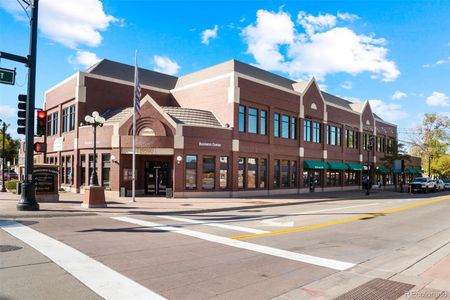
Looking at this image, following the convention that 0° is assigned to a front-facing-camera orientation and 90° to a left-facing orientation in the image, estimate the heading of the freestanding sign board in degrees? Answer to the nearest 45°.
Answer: approximately 0°

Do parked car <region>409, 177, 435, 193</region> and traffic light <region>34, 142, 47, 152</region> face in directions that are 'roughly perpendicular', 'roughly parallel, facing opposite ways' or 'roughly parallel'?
roughly perpendicular

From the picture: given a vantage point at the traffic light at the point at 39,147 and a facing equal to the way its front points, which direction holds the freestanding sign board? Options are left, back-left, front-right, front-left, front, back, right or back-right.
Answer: back

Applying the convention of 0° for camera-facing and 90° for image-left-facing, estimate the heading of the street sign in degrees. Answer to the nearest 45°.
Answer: approximately 0°
